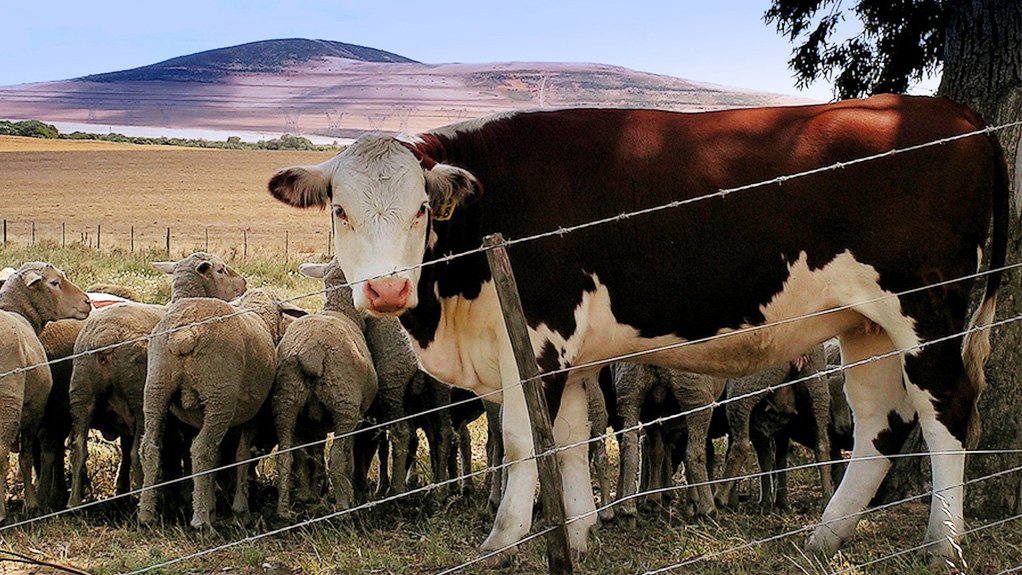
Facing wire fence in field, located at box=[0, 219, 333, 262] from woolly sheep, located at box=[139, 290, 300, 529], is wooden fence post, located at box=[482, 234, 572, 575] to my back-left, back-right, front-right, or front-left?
back-right

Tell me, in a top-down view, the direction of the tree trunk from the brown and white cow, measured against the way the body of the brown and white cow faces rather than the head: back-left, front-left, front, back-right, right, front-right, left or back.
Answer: back-right

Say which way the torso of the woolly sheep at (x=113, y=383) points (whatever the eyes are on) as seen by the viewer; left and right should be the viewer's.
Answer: facing away from the viewer and to the right of the viewer

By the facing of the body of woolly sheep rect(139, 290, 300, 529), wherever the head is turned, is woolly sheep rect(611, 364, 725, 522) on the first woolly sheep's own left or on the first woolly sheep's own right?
on the first woolly sheep's own right

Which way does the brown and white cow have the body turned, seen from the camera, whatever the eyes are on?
to the viewer's left

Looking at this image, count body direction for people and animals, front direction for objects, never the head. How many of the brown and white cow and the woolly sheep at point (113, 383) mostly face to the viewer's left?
1

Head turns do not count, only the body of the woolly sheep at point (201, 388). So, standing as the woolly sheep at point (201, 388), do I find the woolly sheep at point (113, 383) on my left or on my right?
on my left

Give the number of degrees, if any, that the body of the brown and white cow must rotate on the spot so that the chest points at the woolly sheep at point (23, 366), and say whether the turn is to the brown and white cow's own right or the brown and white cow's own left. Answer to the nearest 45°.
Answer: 0° — it already faces it

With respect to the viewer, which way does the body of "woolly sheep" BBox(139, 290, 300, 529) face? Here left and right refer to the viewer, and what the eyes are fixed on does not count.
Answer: facing away from the viewer and to the right of the viewer

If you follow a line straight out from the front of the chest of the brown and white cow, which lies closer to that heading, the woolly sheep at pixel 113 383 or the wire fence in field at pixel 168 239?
the woolly sheep
